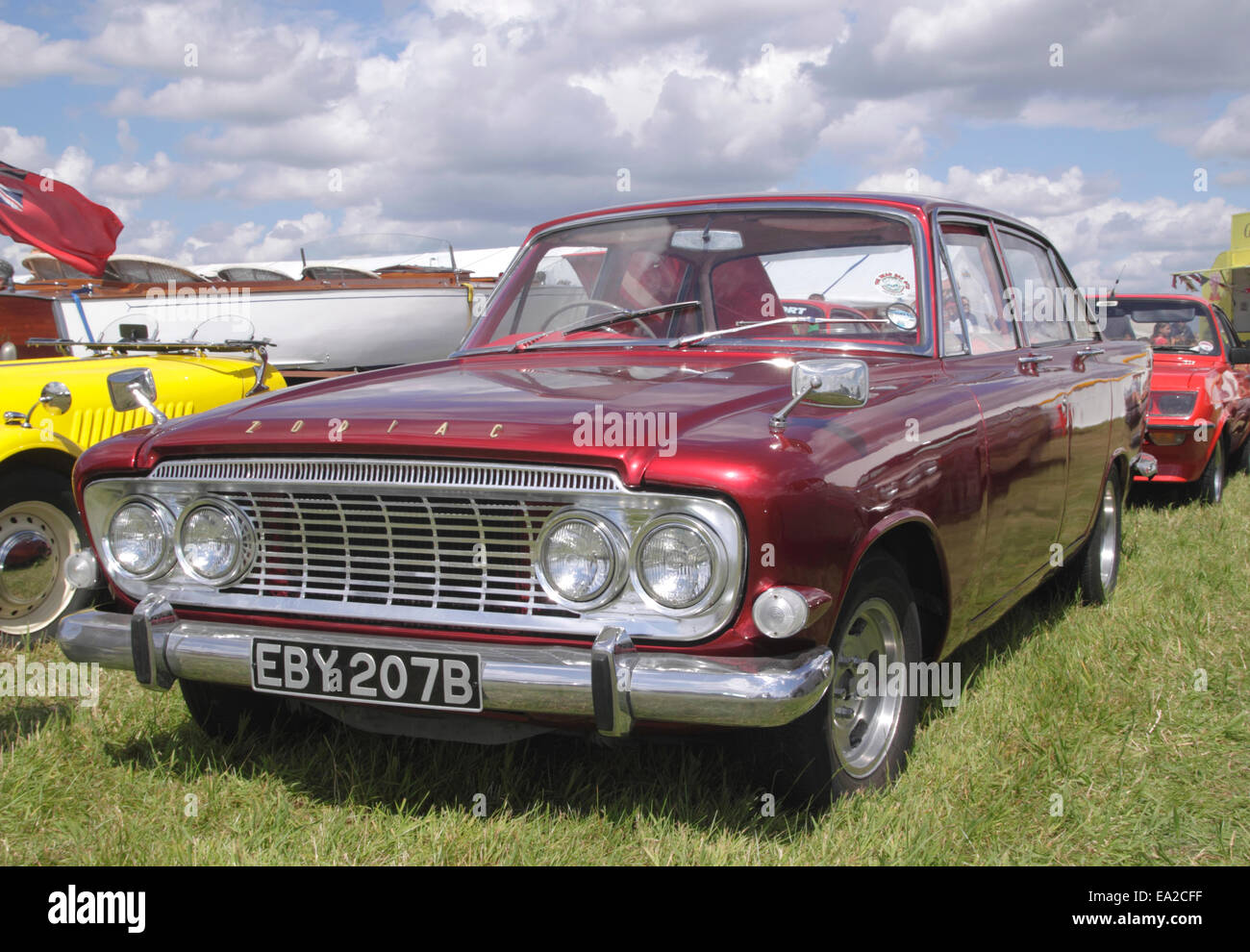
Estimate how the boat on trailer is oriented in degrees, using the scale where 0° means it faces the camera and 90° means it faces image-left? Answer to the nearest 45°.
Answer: approximately 225°

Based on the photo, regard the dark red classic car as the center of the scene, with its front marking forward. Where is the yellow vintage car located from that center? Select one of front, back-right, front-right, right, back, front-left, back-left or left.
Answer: right

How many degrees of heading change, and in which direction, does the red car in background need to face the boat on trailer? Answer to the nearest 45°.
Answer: approximately 45° to its right

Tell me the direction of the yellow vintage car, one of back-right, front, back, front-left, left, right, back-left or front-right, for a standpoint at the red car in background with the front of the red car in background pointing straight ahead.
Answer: front

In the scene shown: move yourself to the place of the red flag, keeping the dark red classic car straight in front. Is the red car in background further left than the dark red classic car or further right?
left

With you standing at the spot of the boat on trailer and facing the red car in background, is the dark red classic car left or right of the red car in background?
right

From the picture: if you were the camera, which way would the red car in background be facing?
facing the viewer and to the left of the viewer

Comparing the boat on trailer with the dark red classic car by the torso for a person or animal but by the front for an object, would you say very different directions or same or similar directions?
very different directions

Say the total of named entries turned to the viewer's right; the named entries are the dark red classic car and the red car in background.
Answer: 0

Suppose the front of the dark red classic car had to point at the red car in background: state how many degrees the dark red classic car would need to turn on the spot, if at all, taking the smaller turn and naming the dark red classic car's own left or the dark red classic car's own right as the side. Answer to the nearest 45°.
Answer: approximately 180°
